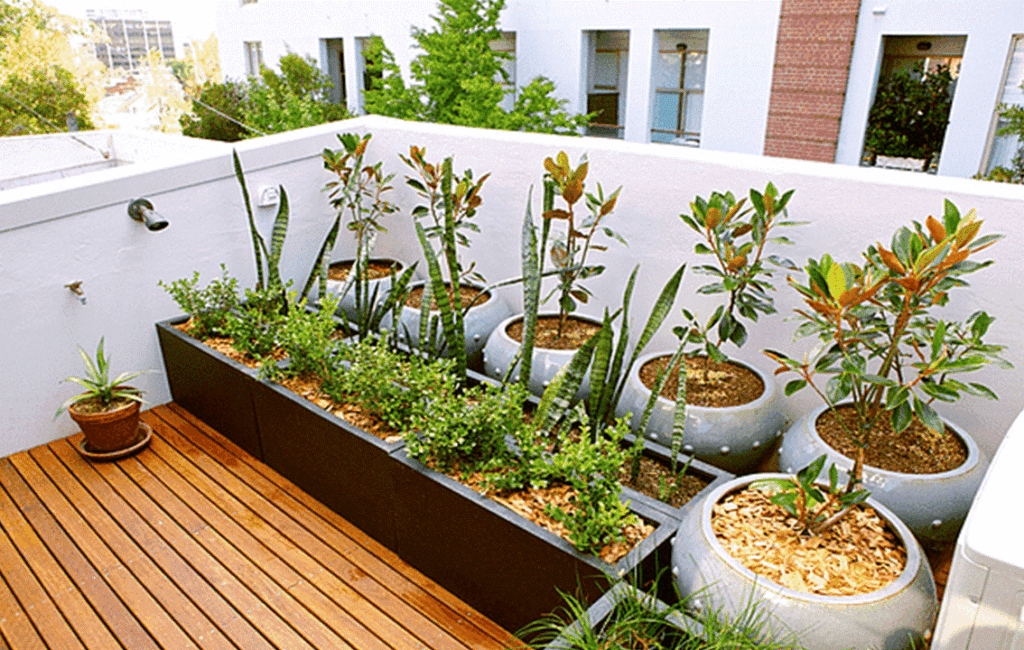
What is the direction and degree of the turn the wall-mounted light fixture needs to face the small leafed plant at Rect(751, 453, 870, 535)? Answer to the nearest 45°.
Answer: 0° — it already faces it

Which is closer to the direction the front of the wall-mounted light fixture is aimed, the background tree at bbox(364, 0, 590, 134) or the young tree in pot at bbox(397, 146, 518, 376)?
the young tree in pot

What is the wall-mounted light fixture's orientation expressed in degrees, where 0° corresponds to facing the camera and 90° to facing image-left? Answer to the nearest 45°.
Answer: approximately 315°

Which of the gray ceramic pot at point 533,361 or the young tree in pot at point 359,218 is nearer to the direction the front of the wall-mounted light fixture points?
the gray ceramic pot

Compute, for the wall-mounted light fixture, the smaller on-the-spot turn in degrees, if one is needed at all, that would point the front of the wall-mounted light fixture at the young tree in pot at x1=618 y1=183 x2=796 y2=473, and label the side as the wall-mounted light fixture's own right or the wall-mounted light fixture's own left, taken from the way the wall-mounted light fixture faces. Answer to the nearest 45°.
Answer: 0° — it already faces it

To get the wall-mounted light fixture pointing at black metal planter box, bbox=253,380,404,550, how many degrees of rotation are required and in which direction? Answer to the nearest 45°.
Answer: approximately 45° to its right

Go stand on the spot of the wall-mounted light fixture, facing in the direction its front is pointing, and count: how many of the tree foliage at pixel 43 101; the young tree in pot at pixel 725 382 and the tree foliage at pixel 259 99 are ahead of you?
1

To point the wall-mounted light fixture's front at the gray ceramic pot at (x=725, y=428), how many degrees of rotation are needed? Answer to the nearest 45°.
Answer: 0° — it already faces it

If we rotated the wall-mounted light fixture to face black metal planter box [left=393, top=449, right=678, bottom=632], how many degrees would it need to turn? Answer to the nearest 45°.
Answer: approximately 45° to its right

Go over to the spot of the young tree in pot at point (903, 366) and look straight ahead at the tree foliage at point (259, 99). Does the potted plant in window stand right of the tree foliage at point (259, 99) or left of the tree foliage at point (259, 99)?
right
